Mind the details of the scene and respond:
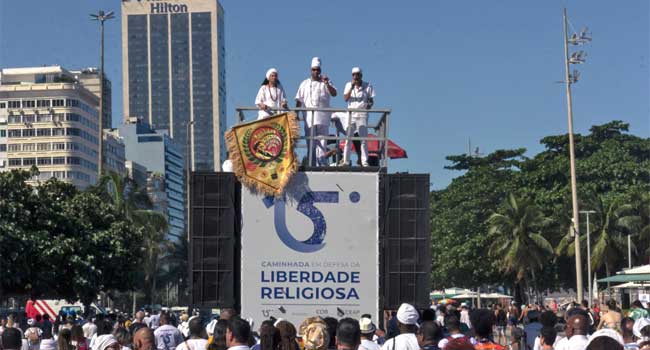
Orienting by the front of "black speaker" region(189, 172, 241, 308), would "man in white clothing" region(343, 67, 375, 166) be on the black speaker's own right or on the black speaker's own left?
on the black speaker's own left

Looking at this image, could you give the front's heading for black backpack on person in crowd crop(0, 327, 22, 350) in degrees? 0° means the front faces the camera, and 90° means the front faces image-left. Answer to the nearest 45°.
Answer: approximately 180°

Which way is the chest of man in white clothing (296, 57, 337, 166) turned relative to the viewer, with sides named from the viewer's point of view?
facing the viewer

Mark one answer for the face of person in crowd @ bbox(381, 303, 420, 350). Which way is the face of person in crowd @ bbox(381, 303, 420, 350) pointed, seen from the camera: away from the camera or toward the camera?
away from the camera

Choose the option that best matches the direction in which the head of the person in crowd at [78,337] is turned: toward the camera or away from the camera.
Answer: away from the camera

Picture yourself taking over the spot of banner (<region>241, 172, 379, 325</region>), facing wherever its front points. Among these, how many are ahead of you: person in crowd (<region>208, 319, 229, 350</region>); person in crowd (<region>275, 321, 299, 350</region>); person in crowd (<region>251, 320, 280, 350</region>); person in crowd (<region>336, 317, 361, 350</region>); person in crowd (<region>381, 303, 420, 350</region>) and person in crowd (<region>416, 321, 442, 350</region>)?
6

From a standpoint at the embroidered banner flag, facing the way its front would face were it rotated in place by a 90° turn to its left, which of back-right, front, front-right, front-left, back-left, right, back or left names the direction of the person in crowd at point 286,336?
right

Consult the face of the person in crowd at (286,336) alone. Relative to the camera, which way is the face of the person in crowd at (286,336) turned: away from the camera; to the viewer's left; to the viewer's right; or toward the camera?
away from the camera

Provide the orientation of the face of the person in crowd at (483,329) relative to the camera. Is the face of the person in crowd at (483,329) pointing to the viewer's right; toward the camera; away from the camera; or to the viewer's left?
away from the camera

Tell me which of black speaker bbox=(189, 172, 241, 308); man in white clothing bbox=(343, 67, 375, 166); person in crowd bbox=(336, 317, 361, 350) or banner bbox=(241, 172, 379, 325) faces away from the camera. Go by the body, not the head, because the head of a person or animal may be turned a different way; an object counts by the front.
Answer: the person in crowd

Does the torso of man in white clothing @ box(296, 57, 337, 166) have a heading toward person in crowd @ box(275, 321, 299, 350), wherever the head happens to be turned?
yes

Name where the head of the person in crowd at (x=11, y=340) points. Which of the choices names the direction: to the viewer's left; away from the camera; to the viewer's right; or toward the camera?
away from the camera

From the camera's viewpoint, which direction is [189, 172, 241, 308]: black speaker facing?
toward the camera

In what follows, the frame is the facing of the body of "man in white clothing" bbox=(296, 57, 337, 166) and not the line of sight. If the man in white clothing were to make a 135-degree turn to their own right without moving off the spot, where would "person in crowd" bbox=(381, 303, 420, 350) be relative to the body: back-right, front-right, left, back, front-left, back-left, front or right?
back-left

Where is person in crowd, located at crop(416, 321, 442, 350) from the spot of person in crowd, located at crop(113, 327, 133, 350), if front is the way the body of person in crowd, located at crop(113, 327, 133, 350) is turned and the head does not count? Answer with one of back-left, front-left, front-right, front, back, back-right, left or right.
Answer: back-right

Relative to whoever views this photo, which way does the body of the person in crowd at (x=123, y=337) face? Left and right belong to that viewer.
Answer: facing away from the viewer
